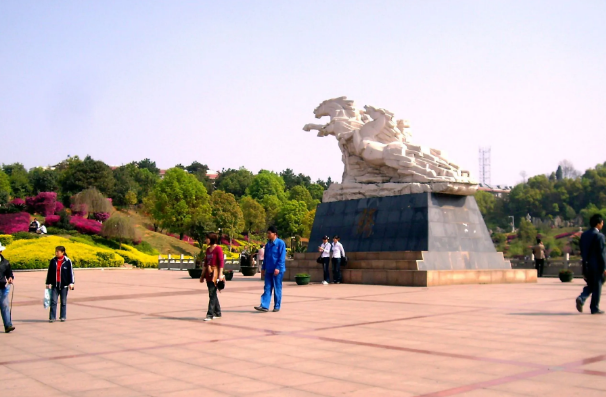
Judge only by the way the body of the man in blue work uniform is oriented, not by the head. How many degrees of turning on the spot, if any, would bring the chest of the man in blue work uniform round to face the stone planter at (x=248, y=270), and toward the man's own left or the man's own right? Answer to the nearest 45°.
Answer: approximately 135° to the man's own right

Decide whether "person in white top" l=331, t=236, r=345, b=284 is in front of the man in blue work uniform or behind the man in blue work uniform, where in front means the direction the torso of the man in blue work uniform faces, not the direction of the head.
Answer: behind

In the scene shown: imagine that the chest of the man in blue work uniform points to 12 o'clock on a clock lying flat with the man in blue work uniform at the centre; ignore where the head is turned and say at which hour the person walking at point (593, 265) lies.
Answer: The person walking is roughly at 8 o'clock from the man in blue work uniform.

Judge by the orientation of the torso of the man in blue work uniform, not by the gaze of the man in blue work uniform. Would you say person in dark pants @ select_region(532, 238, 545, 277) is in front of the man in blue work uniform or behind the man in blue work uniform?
behind

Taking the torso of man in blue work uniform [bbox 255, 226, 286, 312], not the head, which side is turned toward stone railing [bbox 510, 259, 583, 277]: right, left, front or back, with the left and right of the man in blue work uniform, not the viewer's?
back

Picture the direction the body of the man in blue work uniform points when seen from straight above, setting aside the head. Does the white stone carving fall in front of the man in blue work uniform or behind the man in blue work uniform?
behind

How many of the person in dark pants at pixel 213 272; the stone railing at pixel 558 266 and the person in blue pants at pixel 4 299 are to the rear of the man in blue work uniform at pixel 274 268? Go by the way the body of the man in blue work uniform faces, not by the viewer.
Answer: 1

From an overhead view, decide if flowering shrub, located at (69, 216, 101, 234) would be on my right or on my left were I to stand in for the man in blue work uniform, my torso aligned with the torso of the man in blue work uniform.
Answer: on my right

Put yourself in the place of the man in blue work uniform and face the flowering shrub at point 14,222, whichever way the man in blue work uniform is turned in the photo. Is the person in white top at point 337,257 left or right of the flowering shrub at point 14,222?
right

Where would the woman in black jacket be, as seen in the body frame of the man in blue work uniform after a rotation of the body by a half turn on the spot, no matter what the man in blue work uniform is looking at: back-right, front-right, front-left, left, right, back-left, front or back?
back-left

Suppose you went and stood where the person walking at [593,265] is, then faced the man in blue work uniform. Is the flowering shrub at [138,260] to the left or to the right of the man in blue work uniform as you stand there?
right

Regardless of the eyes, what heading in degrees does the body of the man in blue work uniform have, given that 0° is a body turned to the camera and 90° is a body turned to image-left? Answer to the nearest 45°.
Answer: approximately 45°
